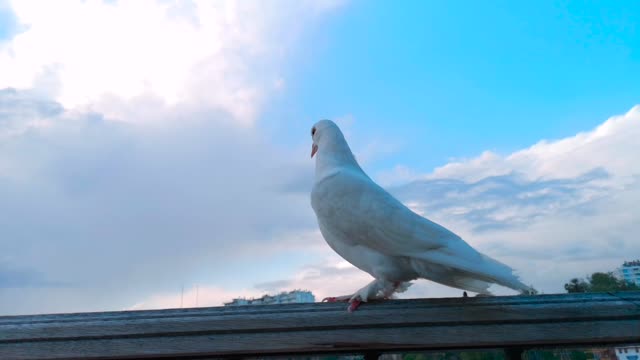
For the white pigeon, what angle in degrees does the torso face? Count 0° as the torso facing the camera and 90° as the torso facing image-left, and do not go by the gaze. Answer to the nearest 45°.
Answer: approximately 90°

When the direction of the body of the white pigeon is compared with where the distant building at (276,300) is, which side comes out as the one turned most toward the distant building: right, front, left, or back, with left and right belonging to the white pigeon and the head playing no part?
right
